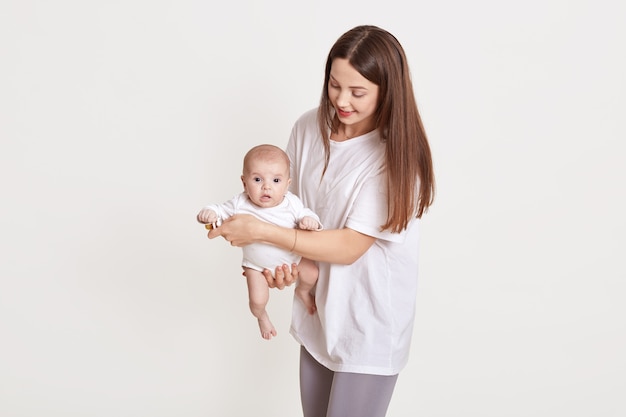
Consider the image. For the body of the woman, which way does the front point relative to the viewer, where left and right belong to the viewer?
facing the viewer and to the left of the viewer

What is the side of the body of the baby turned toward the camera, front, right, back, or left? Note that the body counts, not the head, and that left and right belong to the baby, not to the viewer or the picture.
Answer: front
